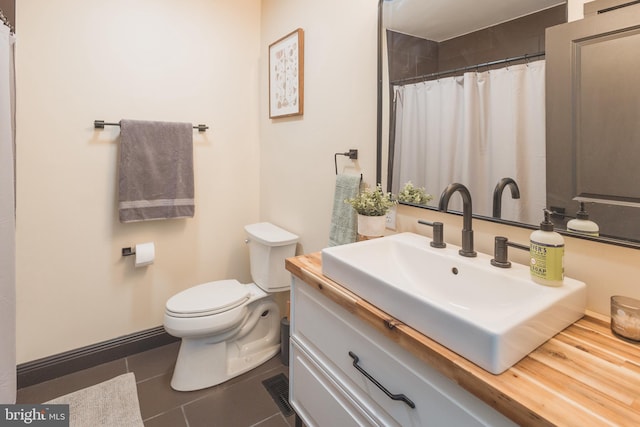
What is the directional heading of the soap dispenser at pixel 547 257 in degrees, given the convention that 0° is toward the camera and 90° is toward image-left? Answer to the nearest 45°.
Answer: approximately 45°

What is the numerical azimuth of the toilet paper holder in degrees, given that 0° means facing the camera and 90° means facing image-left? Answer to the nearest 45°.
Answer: approximately 0°
